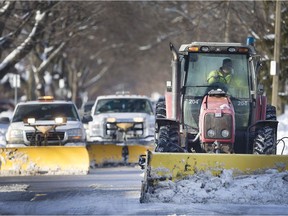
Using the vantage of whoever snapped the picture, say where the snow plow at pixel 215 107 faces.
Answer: facing the viewer

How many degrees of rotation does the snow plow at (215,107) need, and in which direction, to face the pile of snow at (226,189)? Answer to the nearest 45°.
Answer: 0° — it already faces it

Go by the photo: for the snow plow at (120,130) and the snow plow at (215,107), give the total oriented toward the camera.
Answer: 2

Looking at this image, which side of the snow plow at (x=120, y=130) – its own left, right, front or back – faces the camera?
front

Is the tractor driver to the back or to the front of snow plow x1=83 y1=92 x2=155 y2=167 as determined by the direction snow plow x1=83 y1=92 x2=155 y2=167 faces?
to the front
